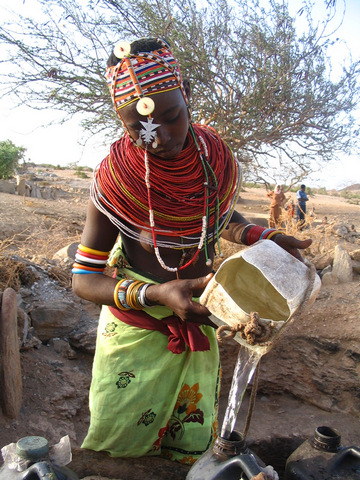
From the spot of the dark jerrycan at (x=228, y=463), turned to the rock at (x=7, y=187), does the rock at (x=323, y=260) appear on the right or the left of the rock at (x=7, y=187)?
right

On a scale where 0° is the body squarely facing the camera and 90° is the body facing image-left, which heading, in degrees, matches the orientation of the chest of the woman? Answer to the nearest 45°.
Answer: approximately 315°

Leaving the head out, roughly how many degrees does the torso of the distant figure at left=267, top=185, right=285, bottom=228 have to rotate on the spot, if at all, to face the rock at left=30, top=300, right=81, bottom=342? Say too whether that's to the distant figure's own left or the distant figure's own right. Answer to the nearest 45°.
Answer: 0° — they already face it

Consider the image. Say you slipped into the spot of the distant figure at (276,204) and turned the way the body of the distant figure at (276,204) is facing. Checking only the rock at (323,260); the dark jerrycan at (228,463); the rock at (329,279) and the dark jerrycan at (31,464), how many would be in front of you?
4

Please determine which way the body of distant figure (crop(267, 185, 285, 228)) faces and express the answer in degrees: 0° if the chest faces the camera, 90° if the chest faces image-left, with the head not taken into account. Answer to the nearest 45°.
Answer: approximately 0°

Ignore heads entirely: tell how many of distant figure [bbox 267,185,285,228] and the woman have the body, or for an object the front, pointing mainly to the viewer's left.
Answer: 0

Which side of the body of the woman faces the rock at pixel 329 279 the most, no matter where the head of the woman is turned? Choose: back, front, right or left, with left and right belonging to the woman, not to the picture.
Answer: left
